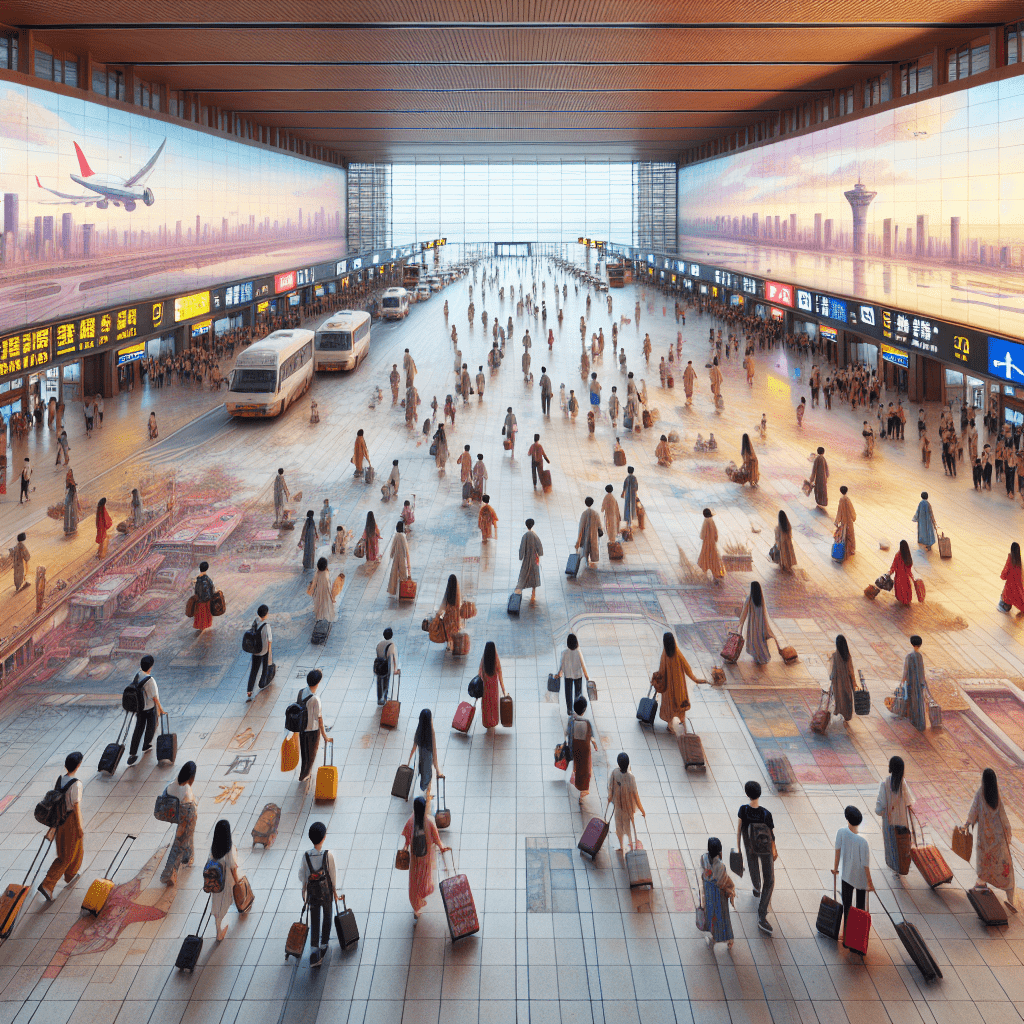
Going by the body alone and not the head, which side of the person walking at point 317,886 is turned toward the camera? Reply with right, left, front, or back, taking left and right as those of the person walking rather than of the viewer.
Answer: back

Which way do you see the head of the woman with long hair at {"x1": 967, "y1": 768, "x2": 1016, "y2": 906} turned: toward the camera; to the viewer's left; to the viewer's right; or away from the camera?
away from the camera

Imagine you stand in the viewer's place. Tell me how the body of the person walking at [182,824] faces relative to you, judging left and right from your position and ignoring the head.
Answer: facing away from the viewer and to the right of the viewer

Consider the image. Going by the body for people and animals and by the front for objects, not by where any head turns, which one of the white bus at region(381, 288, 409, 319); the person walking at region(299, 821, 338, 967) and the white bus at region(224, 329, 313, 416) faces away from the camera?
the person walking

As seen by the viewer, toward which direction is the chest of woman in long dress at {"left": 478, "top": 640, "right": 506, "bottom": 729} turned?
away from the camera

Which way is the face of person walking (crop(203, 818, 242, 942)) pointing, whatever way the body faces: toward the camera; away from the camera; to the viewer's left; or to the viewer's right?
away from the camera

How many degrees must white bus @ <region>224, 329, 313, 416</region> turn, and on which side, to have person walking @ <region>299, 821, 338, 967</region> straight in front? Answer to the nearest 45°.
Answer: approximately 45° to its left

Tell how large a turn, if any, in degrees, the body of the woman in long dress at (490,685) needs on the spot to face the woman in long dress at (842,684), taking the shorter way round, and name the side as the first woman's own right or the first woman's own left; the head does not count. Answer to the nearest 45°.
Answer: approximately 90° to the first woman's own right

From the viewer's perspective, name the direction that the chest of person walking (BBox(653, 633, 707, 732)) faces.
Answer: away from the camera

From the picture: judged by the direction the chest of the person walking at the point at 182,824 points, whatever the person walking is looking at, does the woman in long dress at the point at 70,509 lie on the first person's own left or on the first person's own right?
on the first person's own left

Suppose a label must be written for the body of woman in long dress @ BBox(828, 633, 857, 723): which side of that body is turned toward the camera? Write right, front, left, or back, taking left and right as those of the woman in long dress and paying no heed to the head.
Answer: back

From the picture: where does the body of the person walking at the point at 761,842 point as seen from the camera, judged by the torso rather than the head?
away from the camera
